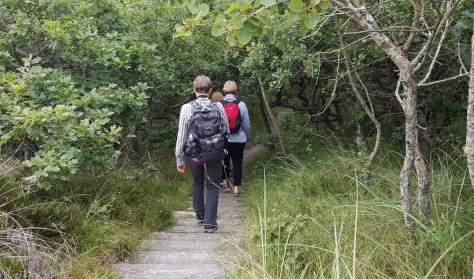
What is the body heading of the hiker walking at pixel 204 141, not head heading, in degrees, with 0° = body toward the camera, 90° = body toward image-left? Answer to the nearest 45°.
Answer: approximately 180°

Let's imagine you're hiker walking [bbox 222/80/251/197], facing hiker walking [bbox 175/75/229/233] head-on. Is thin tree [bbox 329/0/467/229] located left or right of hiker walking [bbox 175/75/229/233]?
left

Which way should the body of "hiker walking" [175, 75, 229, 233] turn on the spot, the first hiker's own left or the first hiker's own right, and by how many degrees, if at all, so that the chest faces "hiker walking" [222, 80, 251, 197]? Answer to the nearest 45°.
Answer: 0° — they already face them

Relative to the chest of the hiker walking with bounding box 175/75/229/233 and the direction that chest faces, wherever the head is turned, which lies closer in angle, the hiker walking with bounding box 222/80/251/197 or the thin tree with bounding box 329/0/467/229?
the hiker walking

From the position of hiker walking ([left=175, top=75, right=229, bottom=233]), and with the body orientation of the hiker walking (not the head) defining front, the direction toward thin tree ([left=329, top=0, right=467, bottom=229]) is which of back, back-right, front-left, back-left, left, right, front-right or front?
back-right
